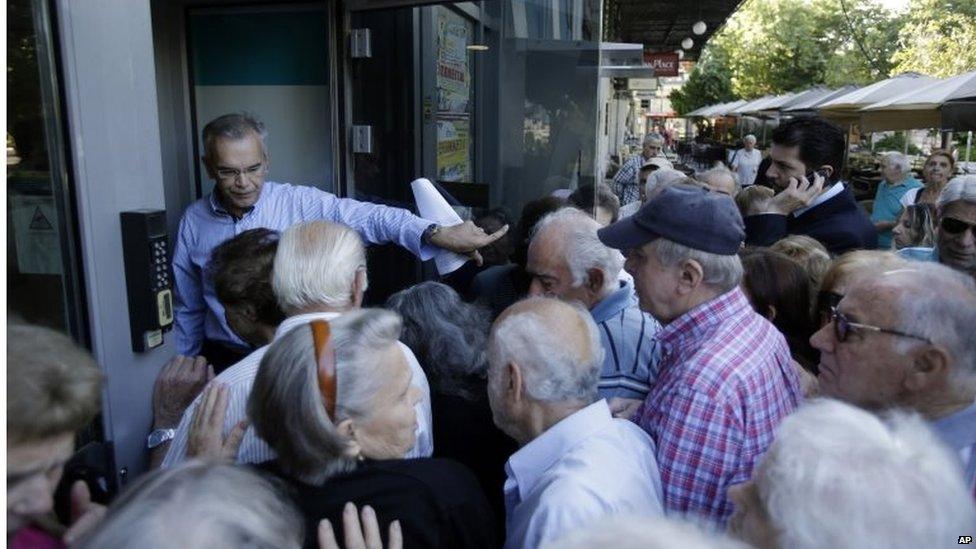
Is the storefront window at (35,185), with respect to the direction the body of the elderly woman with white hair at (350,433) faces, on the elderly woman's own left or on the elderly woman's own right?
on the elderly woman's own left

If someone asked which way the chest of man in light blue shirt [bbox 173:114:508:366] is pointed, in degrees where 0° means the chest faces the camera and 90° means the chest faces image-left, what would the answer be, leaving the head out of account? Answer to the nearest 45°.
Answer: approximately 315°

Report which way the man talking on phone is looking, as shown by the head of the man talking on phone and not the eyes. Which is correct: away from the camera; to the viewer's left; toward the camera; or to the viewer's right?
to the viewer's left

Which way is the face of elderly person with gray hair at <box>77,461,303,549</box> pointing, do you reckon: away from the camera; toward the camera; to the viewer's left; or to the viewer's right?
away from the camera

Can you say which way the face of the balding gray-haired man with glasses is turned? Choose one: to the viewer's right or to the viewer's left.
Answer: to the viewer's left

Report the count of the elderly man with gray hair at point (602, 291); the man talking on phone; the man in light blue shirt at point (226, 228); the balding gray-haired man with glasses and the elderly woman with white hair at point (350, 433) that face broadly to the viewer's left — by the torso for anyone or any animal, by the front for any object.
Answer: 3

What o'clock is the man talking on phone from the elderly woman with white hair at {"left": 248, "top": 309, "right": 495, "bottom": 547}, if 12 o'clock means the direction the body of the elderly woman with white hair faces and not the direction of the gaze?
The man talking on phone is roughly at 12 o'clock from the elderly woman with white hair.

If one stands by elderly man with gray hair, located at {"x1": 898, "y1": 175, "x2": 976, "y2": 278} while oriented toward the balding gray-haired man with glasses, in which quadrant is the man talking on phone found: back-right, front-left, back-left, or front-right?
back-right

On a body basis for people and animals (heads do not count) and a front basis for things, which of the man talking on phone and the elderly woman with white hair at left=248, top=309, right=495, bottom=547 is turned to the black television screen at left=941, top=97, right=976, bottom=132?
the elderly woman with white hair

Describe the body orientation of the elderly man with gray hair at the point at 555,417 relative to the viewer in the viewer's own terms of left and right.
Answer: facing away from the viewer and to the left of the viewer

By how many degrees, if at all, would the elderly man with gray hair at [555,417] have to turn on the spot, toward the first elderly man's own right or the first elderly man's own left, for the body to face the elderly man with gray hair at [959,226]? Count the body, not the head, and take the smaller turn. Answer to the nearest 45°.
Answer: approximately 90° to the first elderly man's own right

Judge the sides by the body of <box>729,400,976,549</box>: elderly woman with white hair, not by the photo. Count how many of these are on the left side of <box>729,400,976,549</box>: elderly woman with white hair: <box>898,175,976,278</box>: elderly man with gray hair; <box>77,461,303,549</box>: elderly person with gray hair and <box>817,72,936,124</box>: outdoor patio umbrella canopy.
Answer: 1

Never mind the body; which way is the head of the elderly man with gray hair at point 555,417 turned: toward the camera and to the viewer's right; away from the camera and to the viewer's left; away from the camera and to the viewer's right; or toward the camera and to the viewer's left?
away from the camera and to the viewer's left

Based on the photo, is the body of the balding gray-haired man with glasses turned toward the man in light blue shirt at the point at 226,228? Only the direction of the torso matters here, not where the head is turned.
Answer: yes
